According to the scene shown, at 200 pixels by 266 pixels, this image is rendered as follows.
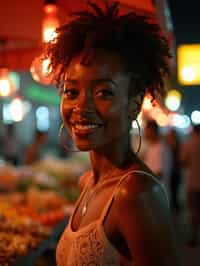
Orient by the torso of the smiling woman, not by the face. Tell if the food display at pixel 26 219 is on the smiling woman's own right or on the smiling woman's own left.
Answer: on the smiling woman's own right

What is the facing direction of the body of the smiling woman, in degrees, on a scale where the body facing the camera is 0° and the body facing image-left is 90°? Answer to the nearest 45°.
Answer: approximately 45°

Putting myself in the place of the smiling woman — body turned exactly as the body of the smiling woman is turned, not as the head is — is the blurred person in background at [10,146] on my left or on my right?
on my right
